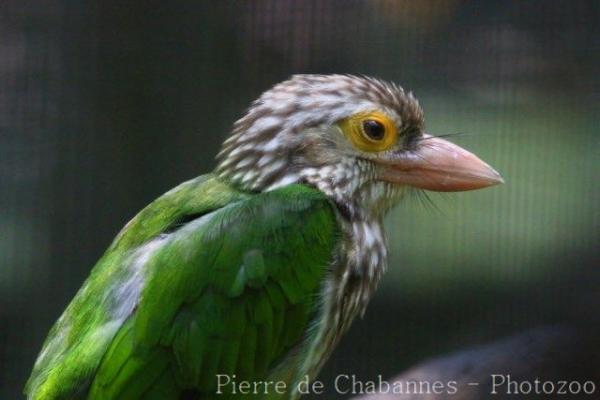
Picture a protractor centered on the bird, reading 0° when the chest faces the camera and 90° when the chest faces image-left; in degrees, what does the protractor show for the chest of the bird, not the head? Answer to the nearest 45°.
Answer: approximately 270°
